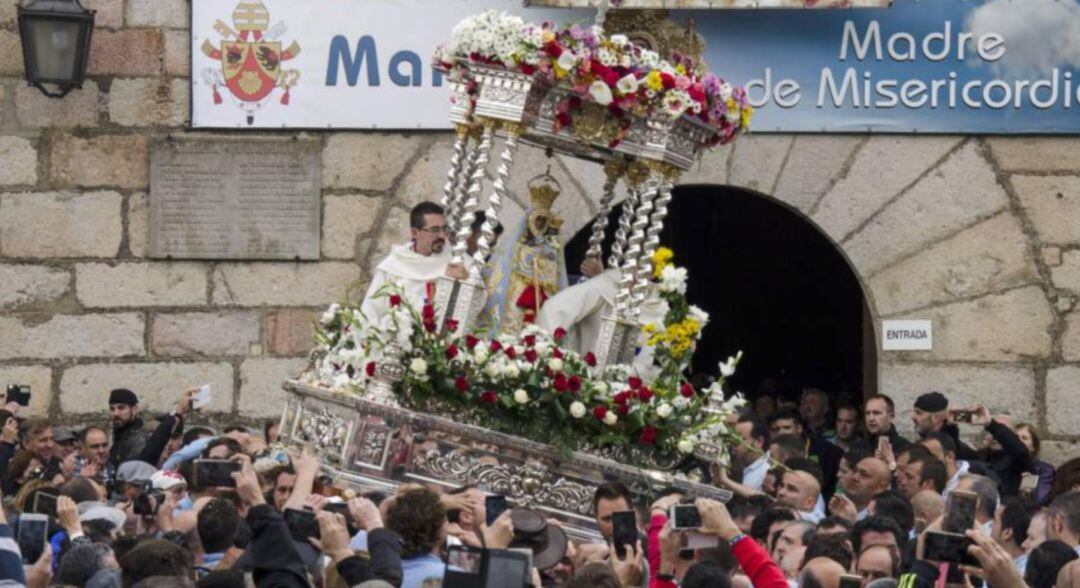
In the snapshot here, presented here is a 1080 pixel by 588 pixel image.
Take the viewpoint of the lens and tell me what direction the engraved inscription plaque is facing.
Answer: facing the viewer

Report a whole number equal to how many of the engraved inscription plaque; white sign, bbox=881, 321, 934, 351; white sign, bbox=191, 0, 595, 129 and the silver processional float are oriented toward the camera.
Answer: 4

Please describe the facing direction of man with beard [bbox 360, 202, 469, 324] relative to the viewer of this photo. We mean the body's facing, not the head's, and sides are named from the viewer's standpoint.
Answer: facing the viewer and to the right of the viewer

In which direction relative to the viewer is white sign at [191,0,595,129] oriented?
toward the camera

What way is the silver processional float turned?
toward the camera

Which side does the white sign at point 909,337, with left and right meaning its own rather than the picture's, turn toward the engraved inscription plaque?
right

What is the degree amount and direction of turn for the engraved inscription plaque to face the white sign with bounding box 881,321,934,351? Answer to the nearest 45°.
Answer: approximately 90° to its left

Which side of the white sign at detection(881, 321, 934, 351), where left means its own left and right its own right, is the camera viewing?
front

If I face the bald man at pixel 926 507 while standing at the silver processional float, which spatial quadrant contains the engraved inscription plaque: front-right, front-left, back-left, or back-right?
back-left

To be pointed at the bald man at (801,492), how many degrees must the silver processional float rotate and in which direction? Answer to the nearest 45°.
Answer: approximately 90° to its left

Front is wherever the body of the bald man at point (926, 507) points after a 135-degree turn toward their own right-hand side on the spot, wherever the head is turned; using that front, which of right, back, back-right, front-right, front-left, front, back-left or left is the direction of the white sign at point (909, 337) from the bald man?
front

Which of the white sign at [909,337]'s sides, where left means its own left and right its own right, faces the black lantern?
right
